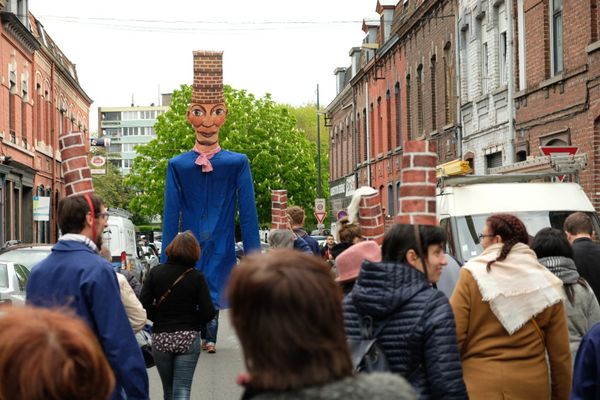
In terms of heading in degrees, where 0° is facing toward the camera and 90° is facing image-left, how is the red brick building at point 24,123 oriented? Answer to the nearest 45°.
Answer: approximately 315°

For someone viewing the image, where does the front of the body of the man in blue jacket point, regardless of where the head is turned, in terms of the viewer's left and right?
facing away from the viewer and to the right of the viewer

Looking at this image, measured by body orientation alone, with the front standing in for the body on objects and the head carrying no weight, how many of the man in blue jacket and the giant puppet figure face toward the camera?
1

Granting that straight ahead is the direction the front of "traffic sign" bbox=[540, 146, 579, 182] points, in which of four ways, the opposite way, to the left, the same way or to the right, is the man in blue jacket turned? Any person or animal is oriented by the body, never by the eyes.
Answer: the opposite way

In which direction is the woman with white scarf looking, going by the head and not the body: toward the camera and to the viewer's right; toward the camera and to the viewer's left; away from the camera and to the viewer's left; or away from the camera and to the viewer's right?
away from the camera and to the viewer's left

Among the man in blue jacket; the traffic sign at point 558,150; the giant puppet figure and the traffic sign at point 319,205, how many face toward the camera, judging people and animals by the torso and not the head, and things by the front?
3

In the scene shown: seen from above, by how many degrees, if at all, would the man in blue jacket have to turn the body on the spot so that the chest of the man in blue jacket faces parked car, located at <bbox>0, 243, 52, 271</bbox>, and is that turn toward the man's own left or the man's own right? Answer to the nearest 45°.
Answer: approximately 45° to the man's own left

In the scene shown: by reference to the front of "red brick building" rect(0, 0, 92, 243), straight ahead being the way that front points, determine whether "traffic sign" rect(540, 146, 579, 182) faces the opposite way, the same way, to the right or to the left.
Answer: to the right
